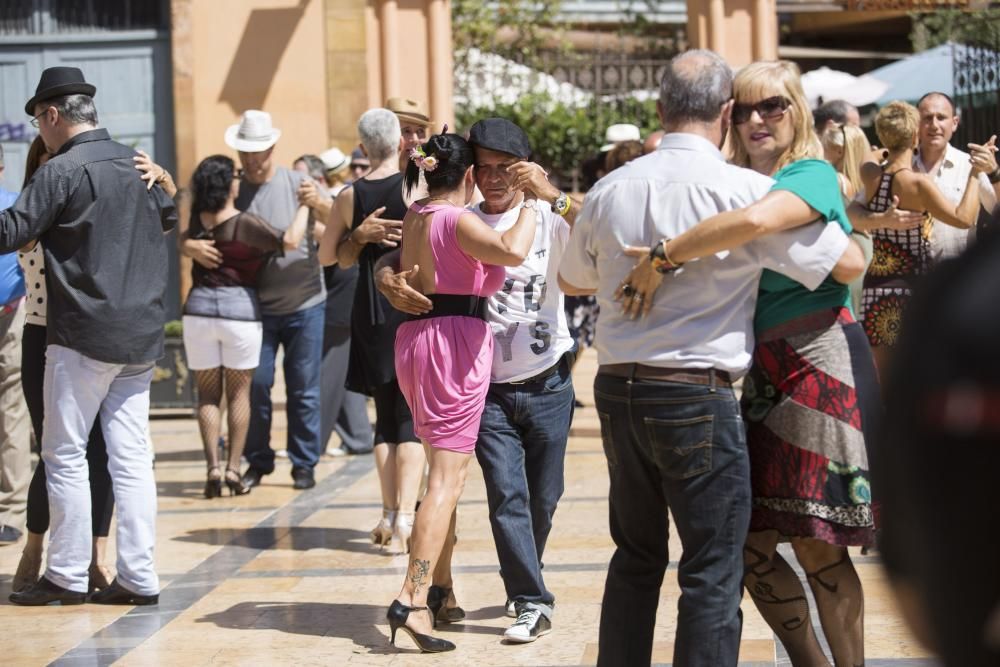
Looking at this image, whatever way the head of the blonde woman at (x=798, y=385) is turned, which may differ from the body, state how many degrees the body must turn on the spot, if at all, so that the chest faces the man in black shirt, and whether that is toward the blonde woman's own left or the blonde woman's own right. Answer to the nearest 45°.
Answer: approximately 90° to the blonde woman's own right

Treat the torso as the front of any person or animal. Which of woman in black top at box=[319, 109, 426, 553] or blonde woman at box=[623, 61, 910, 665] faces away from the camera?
the woman in black top

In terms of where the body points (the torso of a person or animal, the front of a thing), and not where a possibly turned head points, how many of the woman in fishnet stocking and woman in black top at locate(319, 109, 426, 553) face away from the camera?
2

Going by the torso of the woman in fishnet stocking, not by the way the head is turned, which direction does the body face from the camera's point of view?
away from the camera

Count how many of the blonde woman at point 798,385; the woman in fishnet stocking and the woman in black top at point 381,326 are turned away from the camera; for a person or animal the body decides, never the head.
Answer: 2

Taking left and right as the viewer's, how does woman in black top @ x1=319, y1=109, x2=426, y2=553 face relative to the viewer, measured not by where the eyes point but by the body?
facing away from the viewer

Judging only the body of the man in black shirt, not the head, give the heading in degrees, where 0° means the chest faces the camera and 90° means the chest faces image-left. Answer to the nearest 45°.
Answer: approximately 135°

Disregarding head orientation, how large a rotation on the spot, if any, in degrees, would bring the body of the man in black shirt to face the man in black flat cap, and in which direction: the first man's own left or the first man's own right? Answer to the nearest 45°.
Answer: approximately 180°

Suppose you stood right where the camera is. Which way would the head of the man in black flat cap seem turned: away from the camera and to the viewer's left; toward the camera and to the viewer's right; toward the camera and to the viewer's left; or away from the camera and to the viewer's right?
toward the camera and to the viewer's left

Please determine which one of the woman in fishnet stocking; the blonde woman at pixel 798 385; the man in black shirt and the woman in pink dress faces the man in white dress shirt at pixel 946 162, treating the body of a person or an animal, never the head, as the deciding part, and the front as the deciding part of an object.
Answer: the woman in pink dress

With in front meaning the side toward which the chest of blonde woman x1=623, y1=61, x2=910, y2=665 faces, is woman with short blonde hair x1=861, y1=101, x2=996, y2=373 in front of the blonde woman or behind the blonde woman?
behind

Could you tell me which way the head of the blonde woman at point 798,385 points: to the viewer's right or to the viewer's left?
to the viewer's left

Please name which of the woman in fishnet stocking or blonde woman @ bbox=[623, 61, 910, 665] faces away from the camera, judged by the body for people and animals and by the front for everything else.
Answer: the woman in fishnet stocking

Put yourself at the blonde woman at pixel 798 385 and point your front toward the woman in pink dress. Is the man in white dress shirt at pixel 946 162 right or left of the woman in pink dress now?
right
